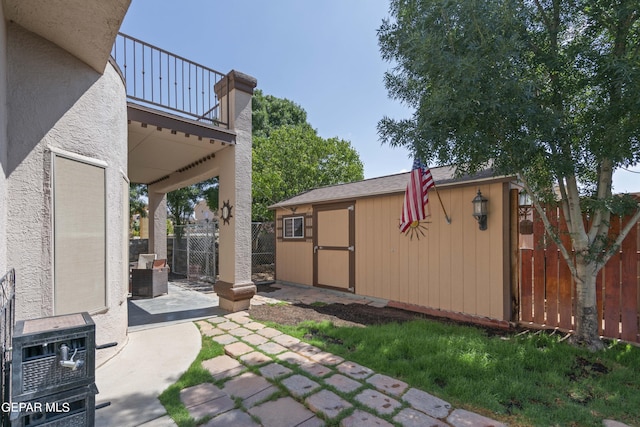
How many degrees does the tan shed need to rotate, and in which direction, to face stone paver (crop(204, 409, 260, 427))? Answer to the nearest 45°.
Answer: approximately 45° to its left

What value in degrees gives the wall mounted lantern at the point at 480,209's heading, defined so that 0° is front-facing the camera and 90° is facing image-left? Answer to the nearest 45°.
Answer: approximately 45°

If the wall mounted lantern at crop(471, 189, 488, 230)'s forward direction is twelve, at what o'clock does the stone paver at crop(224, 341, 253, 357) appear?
The stone paver is roughly at 12 o'clock from the wall mounted lantern.

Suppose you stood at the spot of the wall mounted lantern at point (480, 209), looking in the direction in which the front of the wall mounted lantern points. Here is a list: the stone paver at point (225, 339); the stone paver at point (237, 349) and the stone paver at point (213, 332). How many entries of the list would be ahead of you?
3

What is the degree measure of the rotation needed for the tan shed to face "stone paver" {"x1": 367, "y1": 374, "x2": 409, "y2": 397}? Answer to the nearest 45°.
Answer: approximately 45° to its left

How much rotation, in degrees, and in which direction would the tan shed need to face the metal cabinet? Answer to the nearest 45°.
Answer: approximately 45° to its left

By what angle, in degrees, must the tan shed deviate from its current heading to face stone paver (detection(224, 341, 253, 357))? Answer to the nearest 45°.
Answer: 0° — it already faces it

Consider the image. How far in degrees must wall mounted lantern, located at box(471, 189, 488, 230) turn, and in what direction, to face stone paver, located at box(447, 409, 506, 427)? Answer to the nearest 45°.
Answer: approximately 45° to its left

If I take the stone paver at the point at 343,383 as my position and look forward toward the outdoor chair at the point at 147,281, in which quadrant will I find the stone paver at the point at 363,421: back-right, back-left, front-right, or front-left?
back-left

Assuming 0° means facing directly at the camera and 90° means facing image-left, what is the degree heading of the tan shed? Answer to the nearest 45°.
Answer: approximately 45°

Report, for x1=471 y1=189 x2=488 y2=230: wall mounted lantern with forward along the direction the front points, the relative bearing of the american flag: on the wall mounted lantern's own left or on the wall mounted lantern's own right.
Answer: on the wall mounted lantern's own right
